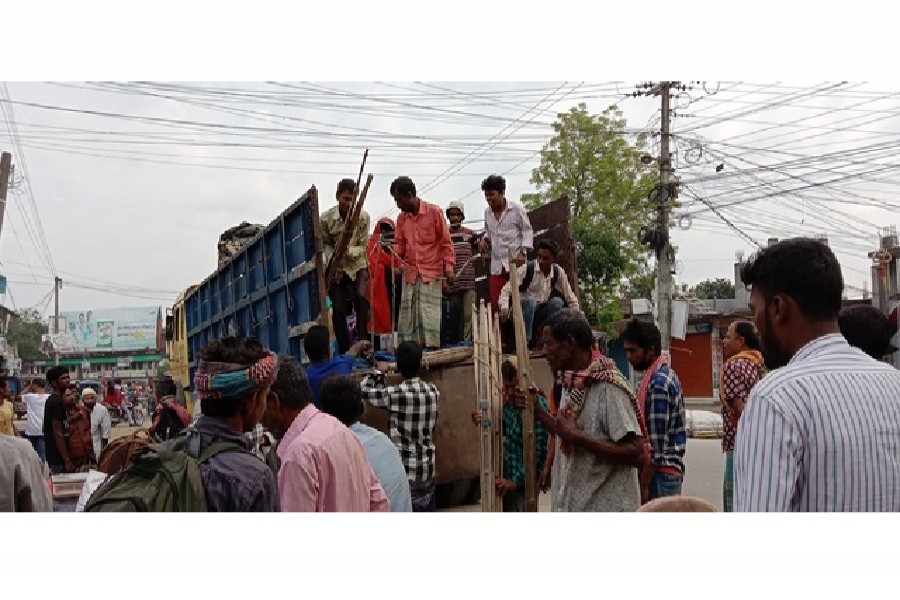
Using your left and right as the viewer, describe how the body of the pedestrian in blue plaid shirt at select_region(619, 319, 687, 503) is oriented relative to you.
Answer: facing to the left of the viewer

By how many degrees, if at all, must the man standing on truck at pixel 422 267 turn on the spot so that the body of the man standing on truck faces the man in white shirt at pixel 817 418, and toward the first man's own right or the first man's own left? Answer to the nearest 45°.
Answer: approximately 45° to the first man's own left

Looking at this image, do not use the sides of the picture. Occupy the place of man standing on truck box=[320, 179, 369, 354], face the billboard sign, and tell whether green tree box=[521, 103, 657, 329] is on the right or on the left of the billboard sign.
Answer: right

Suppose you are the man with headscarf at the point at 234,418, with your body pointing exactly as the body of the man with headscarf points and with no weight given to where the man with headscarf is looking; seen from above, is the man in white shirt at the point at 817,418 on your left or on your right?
on your right

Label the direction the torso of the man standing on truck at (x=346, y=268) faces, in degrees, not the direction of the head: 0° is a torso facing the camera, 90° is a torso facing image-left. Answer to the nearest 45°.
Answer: approximately 0°

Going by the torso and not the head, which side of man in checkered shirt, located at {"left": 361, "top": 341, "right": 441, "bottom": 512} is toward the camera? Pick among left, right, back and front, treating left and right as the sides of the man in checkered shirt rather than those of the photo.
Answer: back

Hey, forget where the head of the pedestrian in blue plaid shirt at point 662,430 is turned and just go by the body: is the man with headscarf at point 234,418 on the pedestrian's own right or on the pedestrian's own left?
on the pedestrian's own left

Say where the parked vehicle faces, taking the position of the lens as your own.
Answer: facing away from the viewer and to the left of the viewer

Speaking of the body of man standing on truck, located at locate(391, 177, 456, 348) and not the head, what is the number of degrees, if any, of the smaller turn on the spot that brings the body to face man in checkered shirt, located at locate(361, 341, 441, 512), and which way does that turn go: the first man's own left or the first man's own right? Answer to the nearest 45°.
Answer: approximately 45° to the first man's own left

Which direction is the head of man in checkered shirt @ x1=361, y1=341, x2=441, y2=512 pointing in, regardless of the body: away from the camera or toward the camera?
away from the camera

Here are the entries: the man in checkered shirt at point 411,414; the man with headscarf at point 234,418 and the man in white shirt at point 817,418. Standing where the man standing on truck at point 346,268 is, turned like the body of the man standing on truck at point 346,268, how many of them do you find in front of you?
3
